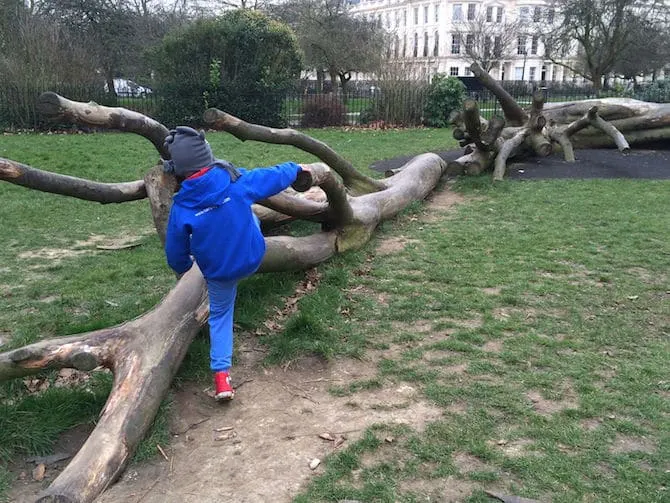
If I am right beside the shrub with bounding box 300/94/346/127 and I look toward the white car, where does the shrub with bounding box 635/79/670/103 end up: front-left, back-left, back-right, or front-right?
back-right

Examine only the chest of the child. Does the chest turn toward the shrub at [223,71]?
yes

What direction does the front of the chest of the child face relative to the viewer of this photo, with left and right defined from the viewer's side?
facing away from the viewer

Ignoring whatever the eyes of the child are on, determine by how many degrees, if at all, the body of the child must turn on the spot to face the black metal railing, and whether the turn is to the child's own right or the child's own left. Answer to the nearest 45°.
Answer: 0° — they already face it

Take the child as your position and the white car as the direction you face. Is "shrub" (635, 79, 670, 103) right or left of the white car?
right

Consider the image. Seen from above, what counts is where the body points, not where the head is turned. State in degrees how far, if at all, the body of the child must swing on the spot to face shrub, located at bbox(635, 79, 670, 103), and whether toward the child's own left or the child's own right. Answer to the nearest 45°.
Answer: approximately 45° to the child's own right

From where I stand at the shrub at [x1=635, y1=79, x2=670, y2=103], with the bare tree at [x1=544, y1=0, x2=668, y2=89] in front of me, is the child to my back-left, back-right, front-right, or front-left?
back-left

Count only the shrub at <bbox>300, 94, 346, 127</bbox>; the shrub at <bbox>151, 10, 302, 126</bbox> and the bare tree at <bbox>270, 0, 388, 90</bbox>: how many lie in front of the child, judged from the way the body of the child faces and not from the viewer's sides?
3

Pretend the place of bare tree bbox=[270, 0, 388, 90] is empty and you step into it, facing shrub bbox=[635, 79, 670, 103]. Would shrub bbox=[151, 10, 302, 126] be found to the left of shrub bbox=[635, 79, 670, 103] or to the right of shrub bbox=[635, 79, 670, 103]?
right

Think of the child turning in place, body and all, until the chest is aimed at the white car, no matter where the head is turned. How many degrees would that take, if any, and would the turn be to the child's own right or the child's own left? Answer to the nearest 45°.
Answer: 0° — they already face it
